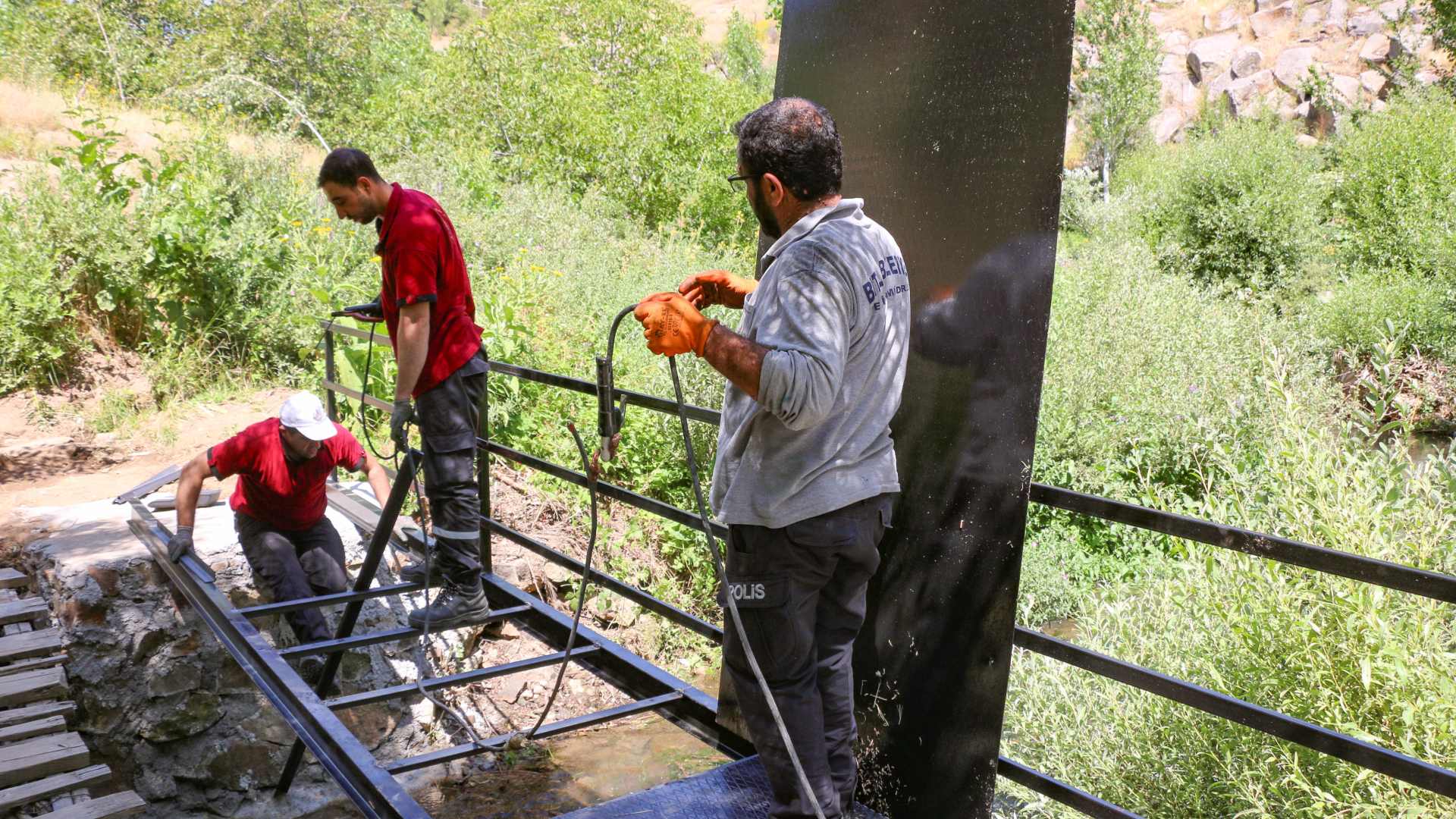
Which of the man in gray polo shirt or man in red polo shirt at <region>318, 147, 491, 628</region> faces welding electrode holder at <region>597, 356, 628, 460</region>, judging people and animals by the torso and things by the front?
the man in gray polo shirt

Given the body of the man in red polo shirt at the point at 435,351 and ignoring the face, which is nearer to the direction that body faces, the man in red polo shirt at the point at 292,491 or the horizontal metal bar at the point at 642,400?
the man in red polo shirt

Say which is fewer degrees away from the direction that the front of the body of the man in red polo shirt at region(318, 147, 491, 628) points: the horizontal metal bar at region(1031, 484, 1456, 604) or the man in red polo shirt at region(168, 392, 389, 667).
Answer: the man in red polo shirt

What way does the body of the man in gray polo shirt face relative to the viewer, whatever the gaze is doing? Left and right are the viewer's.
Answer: facing away from the viewer and to the left of the viewer

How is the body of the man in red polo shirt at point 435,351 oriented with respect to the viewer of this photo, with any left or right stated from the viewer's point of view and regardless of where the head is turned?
facing to the left of the viewer

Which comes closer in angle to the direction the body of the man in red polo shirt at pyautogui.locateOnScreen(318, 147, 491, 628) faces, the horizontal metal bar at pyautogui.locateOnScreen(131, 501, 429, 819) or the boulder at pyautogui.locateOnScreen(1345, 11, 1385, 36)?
the horizontal metal bar

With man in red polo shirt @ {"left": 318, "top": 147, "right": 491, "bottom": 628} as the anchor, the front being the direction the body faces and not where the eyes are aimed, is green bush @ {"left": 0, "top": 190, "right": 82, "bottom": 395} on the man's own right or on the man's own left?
on the man's own right

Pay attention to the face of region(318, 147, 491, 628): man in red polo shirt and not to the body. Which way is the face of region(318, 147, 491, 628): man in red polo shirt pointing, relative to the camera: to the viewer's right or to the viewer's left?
to the viewer's left
